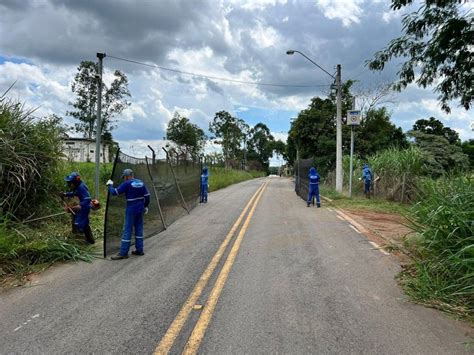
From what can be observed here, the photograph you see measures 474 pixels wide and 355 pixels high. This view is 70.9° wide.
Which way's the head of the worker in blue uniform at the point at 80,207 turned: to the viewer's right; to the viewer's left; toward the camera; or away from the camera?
to the viewer's left

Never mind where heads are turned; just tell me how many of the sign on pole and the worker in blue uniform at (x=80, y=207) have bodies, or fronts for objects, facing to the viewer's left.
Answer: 1

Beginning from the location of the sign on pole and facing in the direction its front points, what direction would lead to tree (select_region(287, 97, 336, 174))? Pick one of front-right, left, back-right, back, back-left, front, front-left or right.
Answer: back

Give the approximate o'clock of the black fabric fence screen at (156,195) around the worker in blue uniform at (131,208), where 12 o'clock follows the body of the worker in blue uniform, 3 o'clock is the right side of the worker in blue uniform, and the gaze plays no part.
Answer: The black fabric fence screen is roughly at 2 o'clock from the worker in blue uniform.

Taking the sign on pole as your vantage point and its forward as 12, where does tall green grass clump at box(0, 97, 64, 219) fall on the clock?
The tall green grass clump is roughly at 1 o'clock from the sign on pole.

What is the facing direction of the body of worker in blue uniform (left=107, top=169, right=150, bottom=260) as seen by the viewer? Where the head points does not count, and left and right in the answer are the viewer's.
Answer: facing away from the viewer and to the left of the viewer

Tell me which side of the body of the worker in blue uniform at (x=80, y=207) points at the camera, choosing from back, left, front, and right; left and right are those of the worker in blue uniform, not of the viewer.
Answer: left

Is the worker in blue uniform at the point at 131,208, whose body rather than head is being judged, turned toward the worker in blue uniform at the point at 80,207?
yes

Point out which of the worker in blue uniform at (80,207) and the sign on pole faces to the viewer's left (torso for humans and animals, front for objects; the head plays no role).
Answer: the worker in blue uniform

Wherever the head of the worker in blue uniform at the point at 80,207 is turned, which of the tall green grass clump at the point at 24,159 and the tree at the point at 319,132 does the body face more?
the tall green grass clump

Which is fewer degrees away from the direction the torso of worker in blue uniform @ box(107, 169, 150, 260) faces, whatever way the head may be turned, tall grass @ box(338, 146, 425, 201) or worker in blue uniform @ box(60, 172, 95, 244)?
the worker in blue uniform
